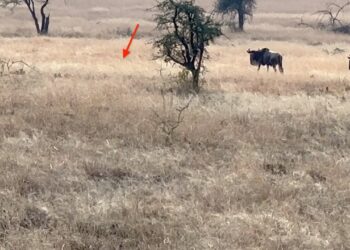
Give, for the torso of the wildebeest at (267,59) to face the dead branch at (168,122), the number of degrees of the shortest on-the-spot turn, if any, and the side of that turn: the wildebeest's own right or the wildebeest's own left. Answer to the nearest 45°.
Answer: approximately 90° to the wildebeest's own left

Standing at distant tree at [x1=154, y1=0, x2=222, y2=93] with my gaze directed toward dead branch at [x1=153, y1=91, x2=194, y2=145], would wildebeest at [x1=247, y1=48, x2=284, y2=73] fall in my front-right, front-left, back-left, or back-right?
back-left

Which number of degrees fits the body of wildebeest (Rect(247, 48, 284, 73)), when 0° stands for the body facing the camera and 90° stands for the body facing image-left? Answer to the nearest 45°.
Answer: approximately 90°

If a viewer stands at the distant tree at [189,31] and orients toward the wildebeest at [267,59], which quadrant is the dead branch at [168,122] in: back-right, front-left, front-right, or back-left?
back-right

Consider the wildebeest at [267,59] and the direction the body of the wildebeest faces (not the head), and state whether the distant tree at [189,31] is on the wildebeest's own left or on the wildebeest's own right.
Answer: on the wildebeest's own left
